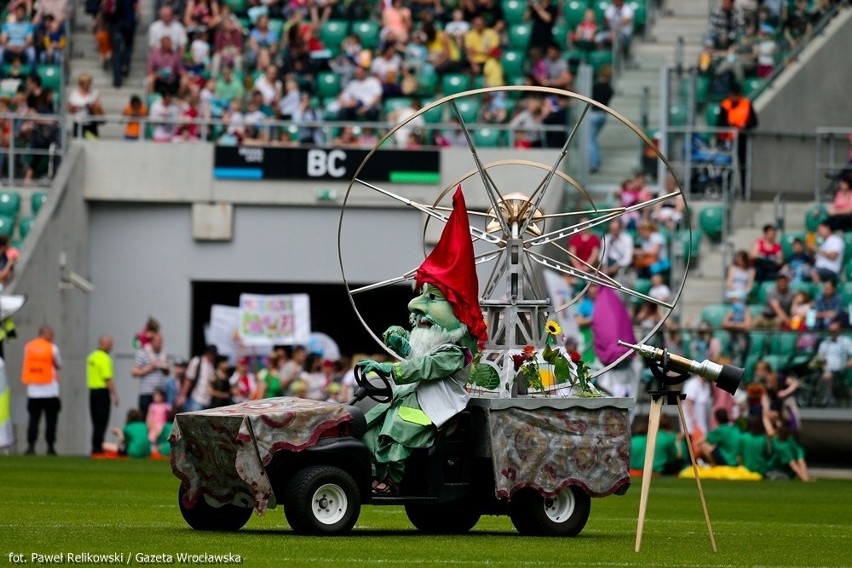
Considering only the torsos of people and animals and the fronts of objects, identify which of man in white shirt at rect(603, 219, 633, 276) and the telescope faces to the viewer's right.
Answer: the telescope

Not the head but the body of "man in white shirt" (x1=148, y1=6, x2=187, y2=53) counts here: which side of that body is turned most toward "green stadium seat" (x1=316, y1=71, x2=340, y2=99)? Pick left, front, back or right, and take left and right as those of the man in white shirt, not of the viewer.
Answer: left

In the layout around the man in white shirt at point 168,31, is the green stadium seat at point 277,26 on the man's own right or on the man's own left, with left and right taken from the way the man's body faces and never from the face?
on the man's own left

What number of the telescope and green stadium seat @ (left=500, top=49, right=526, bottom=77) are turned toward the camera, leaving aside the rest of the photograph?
1

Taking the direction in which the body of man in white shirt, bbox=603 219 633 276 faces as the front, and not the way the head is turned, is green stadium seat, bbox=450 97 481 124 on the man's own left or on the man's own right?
on the man's own right

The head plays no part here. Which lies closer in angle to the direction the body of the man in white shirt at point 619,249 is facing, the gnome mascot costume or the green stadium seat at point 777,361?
the gnome mascot costume

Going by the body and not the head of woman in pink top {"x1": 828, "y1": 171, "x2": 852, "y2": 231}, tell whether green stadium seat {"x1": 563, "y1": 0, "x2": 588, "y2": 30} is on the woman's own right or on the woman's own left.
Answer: on the woman's own right

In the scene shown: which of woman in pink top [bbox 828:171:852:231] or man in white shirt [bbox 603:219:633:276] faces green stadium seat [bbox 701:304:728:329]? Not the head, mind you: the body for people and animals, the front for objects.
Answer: the woman in pink top

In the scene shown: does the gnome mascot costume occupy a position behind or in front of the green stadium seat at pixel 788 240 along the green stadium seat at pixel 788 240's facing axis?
in front

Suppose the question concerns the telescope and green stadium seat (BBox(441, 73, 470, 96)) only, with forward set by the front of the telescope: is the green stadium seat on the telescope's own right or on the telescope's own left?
on the telescope's own left

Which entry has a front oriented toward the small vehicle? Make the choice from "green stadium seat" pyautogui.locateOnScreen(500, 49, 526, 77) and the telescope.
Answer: the green stadium seat

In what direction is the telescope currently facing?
to the viewer's right

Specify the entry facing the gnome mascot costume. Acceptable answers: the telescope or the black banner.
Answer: the black banner
